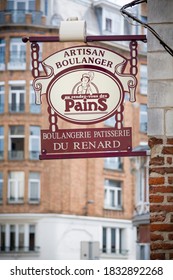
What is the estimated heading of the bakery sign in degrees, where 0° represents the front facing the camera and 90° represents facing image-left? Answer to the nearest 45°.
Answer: approximately 0°
